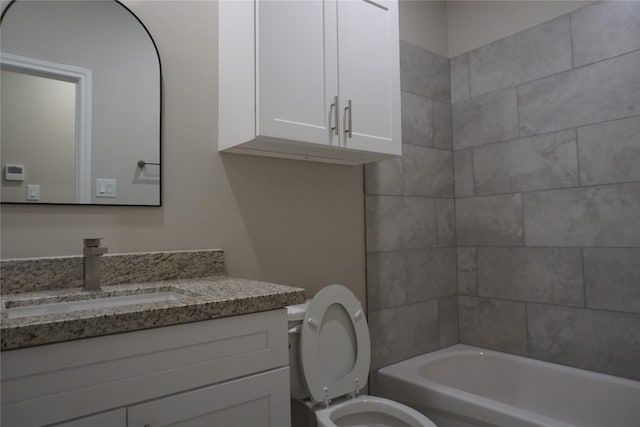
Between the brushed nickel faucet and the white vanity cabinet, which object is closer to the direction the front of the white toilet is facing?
the white vanity cabinet

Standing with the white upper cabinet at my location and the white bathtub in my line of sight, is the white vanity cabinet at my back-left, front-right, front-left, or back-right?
back-right

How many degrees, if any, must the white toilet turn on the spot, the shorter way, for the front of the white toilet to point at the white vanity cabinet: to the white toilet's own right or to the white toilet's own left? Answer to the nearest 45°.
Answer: approximately 90° to the white toilet's own right

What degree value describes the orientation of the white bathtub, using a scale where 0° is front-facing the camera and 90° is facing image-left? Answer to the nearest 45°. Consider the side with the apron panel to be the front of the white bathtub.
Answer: approximately 45°

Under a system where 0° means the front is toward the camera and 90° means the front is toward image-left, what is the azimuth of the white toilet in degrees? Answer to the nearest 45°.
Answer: approximately 315°
